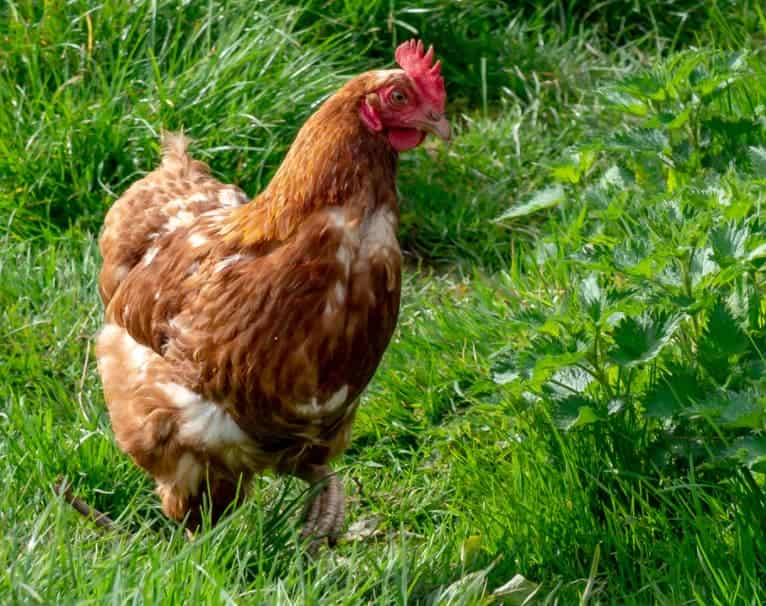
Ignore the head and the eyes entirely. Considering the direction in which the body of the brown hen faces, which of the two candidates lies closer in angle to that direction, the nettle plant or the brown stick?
the nettle plant

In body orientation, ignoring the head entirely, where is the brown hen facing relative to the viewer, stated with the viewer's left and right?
facing the viewer and to the right of the viewer

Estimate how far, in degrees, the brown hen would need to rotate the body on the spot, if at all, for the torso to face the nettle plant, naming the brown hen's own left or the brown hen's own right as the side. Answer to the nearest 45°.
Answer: approximately 45° to the brown hen's own left

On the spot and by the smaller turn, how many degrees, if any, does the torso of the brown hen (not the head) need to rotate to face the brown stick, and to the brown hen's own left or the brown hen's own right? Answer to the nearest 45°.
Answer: approximately 135° to the brown hen's own right
